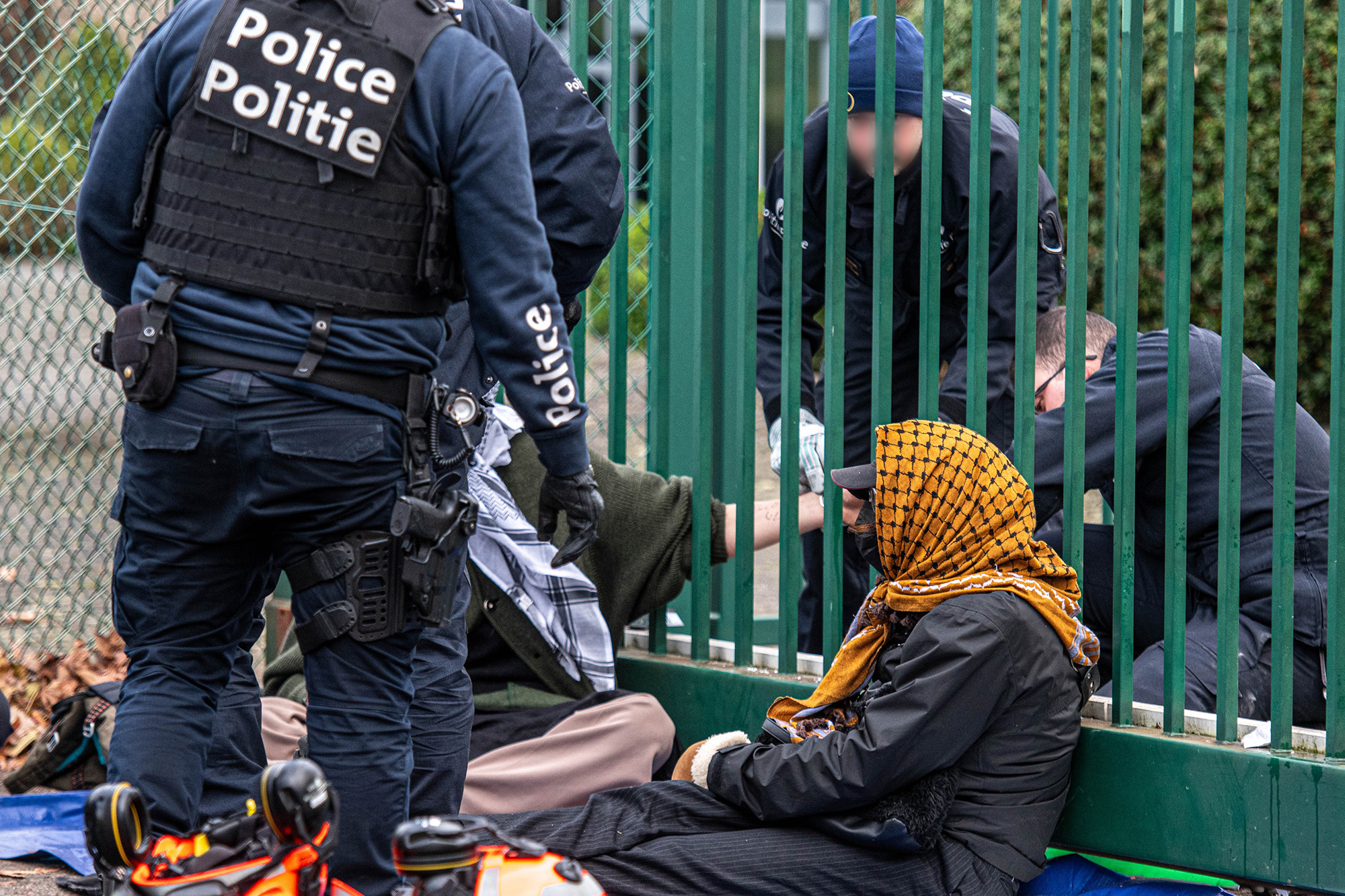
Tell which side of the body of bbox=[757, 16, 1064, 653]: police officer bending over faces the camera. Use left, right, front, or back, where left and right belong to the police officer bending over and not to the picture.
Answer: front

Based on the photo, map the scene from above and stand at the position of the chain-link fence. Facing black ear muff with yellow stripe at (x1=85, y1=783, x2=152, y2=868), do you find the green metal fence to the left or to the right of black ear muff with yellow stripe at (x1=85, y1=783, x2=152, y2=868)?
left

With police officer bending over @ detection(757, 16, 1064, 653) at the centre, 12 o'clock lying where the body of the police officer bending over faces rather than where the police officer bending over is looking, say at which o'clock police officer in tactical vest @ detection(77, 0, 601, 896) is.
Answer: The police officer in tactical vest is roughly at 1 o'clock from the police officer bending over.

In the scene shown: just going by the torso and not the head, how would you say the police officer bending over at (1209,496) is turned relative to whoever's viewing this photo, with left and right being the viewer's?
facing to the left of the viewer

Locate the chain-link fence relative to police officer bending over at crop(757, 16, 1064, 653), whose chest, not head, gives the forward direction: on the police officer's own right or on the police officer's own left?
on the police officer's own right

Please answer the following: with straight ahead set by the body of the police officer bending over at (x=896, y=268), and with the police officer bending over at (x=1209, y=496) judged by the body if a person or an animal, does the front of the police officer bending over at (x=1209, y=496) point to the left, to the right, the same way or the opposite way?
to the right

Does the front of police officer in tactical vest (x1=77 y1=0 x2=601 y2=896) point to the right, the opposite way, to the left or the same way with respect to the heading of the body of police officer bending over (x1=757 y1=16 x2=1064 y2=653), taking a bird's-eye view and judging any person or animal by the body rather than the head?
the opposite way

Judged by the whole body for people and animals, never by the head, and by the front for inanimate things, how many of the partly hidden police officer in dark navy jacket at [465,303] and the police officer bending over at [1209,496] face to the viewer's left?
1

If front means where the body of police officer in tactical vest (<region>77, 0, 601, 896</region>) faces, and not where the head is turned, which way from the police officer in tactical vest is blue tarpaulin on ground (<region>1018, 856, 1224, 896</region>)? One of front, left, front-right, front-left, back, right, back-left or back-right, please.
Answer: right

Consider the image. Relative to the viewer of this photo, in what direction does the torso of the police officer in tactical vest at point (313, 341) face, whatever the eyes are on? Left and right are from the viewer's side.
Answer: facing away from the viewer

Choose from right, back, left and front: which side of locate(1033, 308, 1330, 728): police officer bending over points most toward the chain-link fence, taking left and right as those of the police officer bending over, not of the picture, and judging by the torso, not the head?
front
